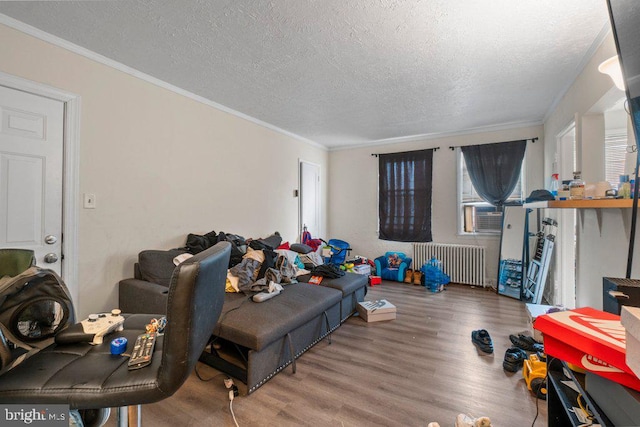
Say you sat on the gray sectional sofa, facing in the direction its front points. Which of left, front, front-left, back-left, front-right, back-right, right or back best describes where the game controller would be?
right

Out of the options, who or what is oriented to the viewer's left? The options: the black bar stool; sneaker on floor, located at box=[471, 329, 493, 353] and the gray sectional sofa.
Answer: the black bar stool

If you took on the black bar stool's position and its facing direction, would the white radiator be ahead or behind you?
behind

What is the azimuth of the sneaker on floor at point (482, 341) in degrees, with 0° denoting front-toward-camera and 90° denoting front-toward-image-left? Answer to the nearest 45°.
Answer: approximately 315°

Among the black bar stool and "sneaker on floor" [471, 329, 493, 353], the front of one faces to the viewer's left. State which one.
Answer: the black bar stool

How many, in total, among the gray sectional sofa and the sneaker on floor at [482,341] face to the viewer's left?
0

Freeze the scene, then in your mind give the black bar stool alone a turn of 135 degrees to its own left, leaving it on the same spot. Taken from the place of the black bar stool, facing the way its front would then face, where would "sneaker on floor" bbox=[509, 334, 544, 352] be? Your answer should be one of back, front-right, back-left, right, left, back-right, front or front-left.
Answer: front-left

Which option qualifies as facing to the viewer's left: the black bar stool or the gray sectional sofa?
the black bar stool

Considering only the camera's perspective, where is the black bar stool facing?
facing to the left of the viewer

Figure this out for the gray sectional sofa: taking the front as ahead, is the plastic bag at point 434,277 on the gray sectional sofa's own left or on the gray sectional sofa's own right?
on the gray sectional sofa's own left
